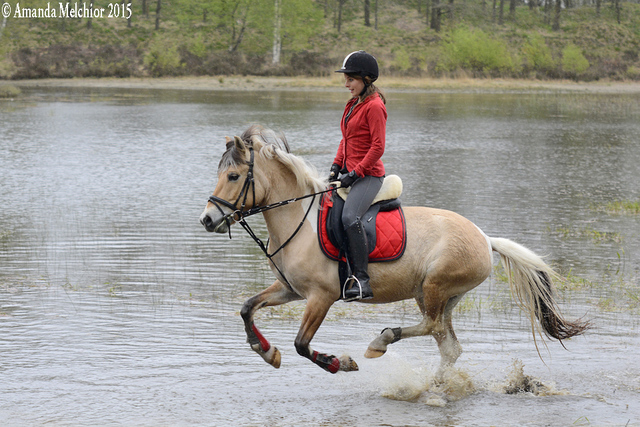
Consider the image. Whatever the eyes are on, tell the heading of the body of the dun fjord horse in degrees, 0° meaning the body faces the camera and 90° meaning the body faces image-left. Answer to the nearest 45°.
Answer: approximately 90°

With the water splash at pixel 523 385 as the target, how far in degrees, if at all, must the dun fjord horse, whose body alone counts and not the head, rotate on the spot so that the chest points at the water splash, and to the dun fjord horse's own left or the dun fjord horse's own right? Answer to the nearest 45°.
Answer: approximately 180°

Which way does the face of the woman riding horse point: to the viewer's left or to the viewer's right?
to the viewer's left

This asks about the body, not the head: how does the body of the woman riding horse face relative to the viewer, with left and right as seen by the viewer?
facing to the left of the viewer
